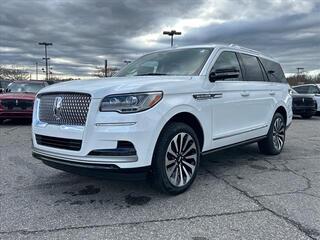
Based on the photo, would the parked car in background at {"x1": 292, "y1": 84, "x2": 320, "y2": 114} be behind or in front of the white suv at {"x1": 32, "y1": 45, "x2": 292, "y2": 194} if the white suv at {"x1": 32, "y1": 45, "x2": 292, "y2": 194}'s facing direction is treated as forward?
behind

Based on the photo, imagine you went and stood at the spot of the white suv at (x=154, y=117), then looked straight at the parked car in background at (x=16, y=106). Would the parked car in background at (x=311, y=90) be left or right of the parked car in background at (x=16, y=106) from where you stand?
right

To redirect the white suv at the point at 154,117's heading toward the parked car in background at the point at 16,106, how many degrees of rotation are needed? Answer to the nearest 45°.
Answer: approximately 90° to its right

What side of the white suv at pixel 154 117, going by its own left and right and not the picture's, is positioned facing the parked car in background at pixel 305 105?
back

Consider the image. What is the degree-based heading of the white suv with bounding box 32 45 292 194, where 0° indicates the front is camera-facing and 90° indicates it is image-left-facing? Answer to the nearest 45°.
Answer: approximately 45°
